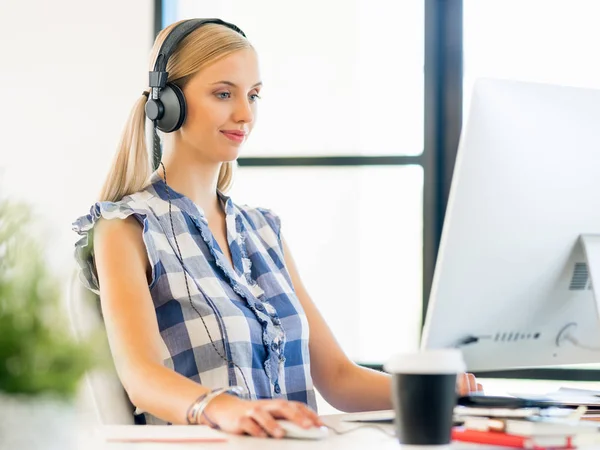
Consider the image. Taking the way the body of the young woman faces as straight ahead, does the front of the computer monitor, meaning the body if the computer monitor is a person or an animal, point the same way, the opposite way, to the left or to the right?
the opposite way

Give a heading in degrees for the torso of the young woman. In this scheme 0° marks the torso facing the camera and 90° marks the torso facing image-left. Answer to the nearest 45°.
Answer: approximately 315°

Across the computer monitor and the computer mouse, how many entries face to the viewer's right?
1

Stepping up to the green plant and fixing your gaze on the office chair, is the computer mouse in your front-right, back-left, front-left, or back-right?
front-right

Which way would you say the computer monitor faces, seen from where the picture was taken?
facing away from the viewer and to the left of the viewer

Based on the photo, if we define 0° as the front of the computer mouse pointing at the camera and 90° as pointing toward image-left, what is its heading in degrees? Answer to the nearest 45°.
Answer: approximately 270°

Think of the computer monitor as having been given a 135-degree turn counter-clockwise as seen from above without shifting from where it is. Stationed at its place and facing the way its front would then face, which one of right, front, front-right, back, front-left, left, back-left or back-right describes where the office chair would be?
right

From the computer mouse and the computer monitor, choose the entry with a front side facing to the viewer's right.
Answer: the computer mouse

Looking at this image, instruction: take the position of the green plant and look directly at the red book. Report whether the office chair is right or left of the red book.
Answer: left

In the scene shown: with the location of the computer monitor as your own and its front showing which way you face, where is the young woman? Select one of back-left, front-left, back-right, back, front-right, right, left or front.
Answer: front
